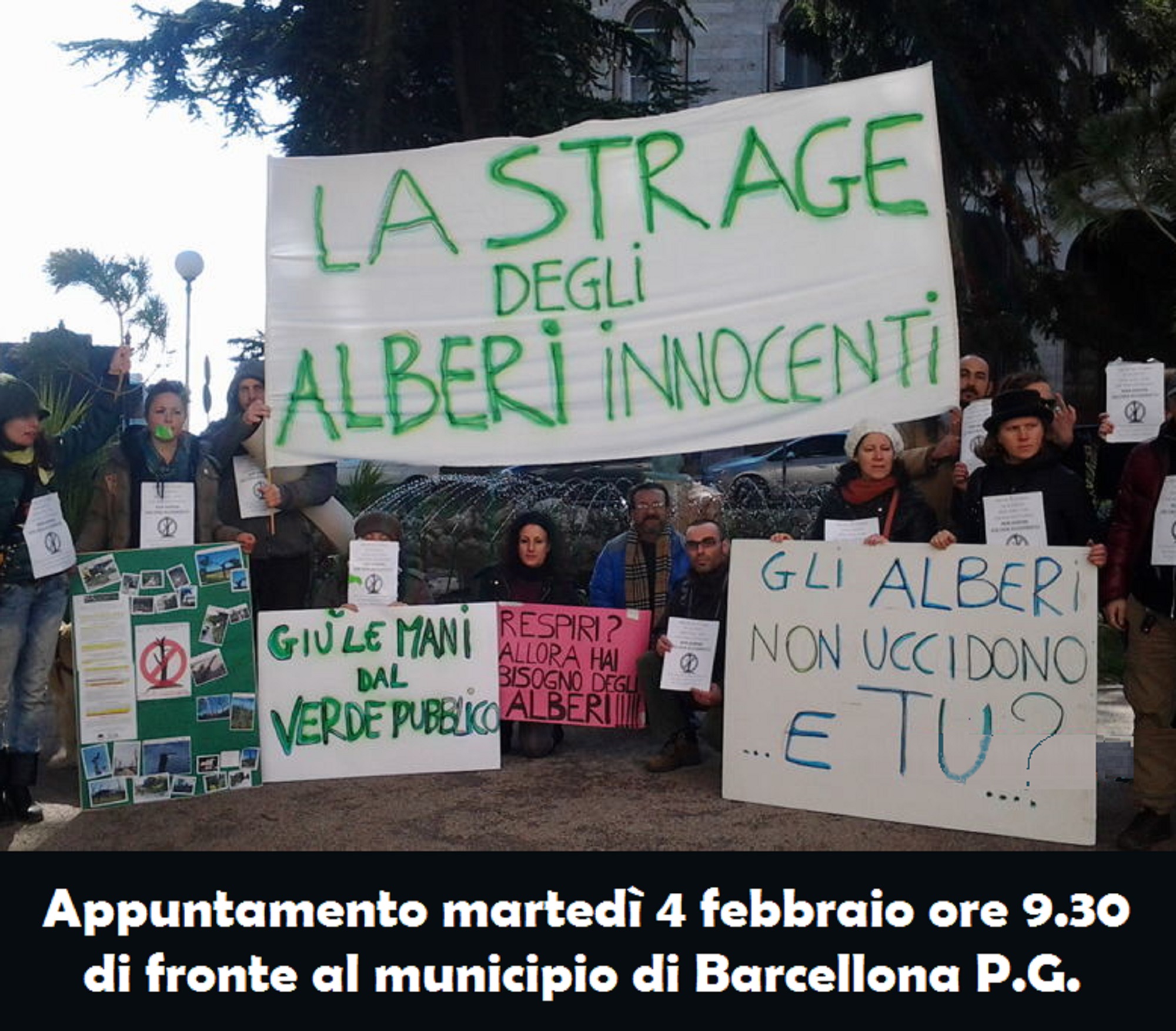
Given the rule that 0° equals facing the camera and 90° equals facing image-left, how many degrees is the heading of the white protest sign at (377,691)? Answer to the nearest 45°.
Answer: approximately 0°

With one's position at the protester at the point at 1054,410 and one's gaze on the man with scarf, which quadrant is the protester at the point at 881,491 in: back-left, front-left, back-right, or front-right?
front-left

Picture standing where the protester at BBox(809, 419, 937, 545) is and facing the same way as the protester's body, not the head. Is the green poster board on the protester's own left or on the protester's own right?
on the protester's own right

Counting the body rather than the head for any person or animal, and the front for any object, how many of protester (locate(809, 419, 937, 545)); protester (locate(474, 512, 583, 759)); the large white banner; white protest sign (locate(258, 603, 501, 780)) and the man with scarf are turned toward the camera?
5

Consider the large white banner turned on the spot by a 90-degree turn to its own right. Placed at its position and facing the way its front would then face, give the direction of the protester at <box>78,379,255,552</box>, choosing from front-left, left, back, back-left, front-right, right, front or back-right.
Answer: front

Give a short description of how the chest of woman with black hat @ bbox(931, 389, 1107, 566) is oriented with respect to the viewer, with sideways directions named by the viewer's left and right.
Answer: facing the viewer

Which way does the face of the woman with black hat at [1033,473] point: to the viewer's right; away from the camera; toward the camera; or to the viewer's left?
toward the camera

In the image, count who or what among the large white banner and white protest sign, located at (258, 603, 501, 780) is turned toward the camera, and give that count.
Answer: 2

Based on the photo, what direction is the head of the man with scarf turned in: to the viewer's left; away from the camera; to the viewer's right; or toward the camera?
toward the camera

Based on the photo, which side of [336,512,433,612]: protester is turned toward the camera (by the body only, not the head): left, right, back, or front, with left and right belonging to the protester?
front

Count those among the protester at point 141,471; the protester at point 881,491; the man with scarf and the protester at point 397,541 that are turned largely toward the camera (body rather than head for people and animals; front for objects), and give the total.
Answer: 4

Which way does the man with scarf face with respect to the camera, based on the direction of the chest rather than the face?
toward the camera

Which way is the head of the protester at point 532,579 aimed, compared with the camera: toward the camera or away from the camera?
toward the camera

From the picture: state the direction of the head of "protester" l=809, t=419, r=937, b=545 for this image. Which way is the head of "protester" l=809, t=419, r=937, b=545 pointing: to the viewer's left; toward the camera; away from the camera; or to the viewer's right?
toward the camera
